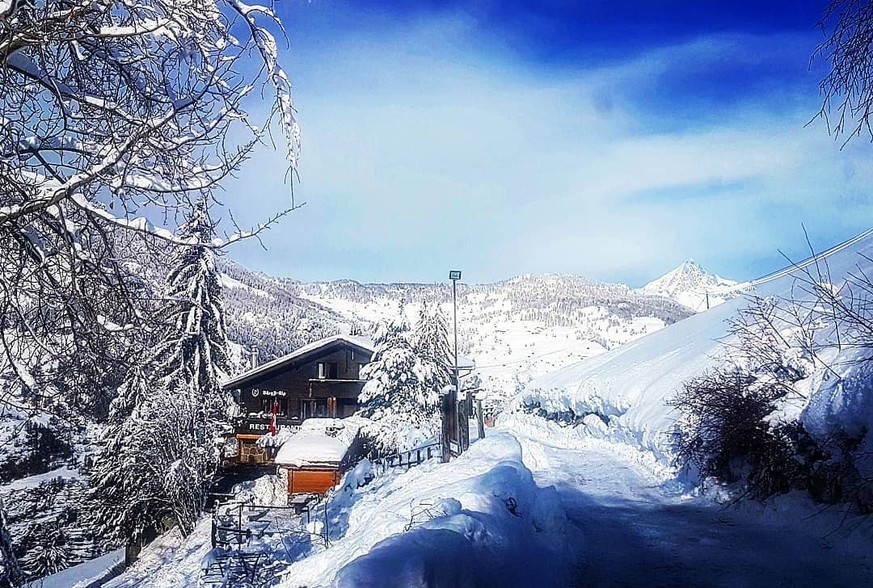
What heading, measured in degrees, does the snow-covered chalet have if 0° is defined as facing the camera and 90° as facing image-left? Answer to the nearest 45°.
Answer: approximately 0°

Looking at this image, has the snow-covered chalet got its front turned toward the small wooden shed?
yes

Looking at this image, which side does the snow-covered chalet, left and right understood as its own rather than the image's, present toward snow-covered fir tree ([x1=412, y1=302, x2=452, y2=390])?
left

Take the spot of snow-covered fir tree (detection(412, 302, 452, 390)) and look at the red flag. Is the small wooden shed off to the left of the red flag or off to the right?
left

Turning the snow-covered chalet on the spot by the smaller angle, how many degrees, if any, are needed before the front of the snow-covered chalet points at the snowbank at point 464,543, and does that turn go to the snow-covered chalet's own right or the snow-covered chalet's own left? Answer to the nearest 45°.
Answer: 0° — it already faces it

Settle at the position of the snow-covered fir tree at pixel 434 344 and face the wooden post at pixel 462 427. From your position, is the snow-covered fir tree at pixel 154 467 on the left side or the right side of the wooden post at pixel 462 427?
right
